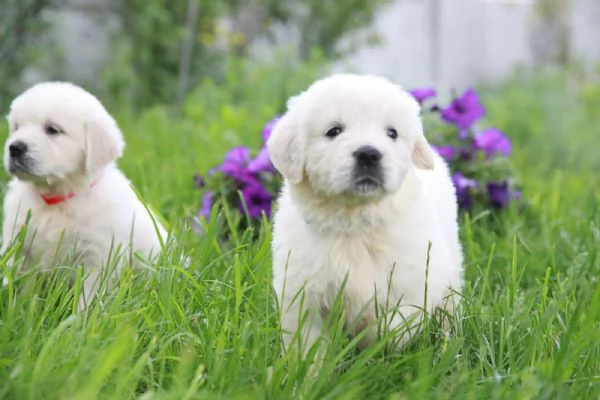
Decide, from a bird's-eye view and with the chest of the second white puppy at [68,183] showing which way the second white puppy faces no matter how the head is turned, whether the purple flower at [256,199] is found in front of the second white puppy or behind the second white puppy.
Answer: behind

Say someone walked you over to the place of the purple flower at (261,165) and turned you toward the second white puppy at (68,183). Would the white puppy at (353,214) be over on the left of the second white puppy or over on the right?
left

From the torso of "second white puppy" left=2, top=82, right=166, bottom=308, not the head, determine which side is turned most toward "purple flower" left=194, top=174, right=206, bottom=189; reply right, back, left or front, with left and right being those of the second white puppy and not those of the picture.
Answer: back

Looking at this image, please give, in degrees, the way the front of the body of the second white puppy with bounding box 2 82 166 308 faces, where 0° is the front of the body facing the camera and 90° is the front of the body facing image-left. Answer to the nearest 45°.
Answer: approximately 45°

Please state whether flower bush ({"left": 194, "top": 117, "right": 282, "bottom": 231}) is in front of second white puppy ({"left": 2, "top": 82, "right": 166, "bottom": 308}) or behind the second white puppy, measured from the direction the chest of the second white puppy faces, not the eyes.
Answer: behind

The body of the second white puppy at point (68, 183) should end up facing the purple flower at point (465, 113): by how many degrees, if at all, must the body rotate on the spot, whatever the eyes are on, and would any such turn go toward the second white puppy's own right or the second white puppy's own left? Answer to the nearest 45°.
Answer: approximately 180°

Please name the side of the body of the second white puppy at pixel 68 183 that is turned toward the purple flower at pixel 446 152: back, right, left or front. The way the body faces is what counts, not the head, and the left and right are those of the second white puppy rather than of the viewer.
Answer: back

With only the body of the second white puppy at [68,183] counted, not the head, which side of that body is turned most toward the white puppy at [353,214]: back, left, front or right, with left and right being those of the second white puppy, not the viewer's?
left

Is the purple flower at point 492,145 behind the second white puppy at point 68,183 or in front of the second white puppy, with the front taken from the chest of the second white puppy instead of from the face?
behind

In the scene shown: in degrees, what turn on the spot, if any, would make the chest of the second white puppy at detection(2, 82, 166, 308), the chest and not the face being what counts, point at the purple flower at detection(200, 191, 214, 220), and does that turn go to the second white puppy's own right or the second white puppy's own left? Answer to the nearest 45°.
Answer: approximately 180°

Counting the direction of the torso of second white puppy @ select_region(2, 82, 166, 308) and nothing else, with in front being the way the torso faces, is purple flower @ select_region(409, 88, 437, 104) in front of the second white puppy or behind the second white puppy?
behind
